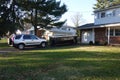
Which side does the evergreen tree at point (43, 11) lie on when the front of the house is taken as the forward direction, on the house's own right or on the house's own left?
on the house's own right

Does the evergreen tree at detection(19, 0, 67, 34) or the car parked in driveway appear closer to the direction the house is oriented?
the car parked in driveway

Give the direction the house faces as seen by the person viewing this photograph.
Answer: facing the viewer and to the left of the viewer

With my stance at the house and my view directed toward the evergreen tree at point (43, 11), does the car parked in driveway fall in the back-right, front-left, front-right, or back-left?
front-left

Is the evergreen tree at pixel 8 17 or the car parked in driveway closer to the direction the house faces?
the car parked in driveway

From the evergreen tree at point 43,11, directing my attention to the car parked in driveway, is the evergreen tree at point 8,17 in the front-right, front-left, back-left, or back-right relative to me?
front-right

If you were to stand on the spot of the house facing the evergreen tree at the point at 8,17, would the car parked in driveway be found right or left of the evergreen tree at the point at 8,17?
left

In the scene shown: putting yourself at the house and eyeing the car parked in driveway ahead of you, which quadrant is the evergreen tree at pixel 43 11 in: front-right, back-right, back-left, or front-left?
front-right

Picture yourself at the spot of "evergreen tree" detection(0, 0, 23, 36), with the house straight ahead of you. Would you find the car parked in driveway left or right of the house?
right

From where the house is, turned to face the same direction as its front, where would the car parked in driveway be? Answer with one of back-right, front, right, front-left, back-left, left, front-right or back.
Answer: front
